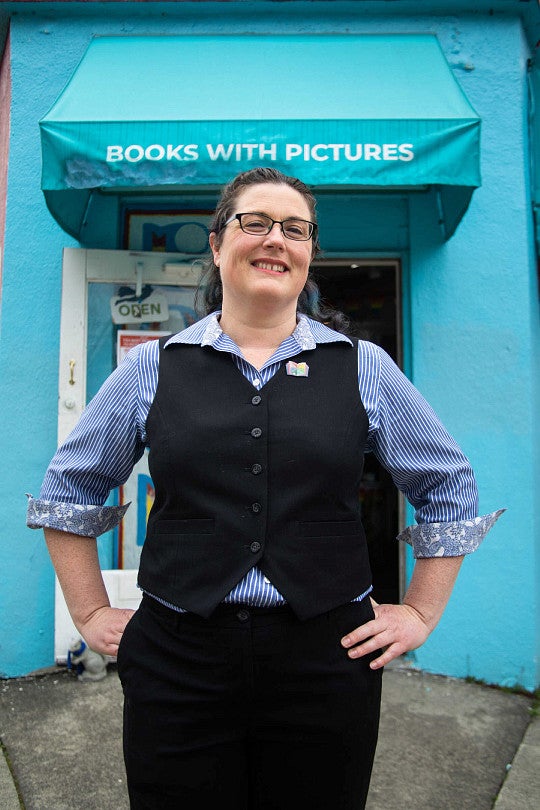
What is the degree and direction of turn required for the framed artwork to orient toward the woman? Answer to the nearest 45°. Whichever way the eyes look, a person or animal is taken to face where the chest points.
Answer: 0° — it already faces them

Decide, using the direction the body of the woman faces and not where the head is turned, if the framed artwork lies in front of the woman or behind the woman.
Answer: behind

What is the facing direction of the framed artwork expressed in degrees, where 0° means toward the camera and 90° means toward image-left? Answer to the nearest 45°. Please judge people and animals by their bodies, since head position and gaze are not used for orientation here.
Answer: approximately 0°

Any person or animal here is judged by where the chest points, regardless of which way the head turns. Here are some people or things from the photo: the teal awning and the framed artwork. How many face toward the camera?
2

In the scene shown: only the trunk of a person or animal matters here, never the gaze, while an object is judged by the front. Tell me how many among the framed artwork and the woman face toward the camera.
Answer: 2

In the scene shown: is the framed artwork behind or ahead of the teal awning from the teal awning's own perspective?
behind
